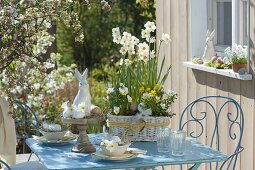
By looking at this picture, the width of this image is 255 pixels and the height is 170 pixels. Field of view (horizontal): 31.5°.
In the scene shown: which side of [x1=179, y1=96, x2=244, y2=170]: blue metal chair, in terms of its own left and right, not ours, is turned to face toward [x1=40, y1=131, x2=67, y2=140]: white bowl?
front

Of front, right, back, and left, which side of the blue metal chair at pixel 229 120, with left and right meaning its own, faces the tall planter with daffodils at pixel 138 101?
front

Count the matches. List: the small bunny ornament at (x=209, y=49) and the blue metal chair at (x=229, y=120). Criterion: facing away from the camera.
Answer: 0
